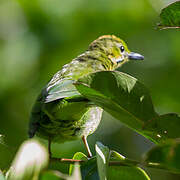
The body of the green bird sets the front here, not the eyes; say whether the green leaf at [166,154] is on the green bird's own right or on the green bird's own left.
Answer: on the green bird's own right

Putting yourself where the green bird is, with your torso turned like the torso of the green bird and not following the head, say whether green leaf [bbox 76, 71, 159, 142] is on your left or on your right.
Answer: on your right

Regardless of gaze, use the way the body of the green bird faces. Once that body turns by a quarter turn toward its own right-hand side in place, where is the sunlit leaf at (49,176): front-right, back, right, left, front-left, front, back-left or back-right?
front

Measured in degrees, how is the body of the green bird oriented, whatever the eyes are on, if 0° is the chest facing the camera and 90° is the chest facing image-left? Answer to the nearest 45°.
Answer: approximately 270°

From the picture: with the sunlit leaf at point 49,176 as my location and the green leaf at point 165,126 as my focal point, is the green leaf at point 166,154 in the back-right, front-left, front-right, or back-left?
front-right

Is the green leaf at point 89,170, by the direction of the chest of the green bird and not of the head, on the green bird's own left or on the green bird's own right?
on the green bird's own right
